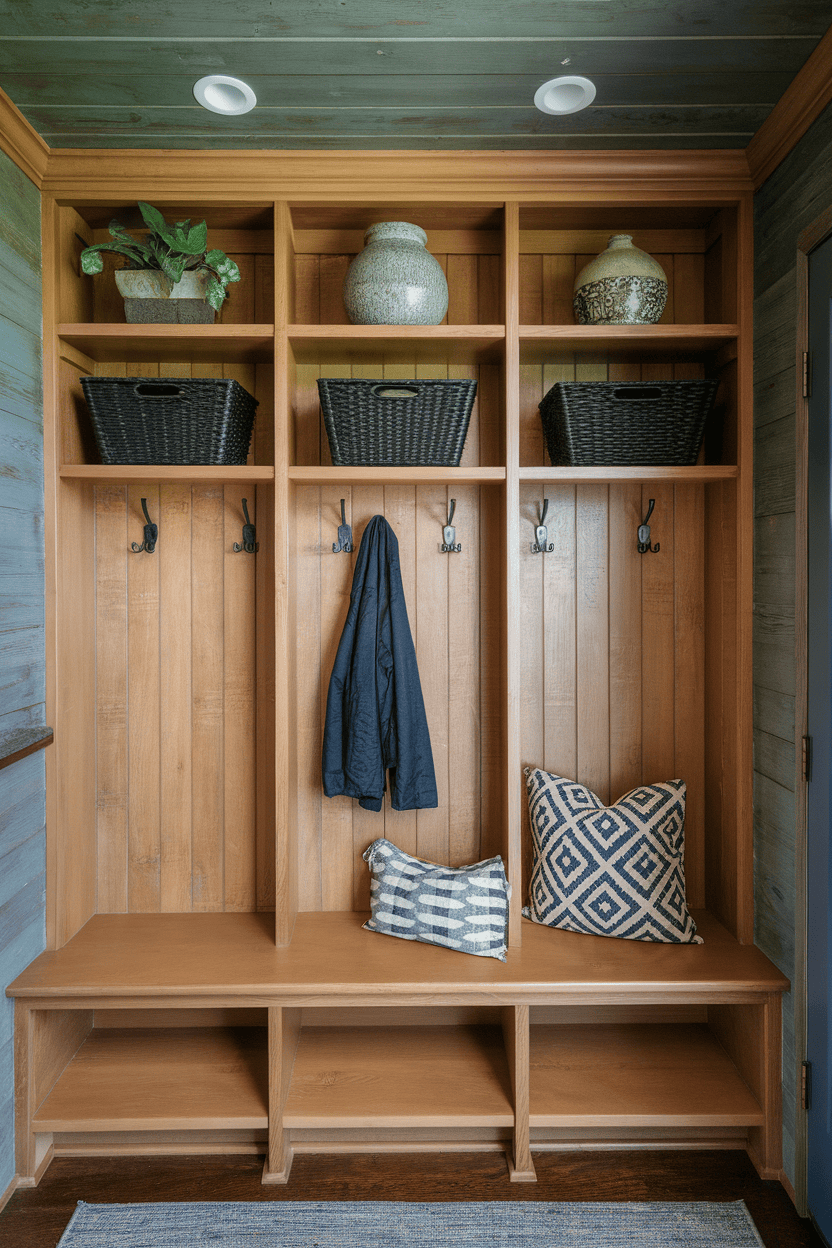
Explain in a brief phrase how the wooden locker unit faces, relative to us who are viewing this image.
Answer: facing the viewer
